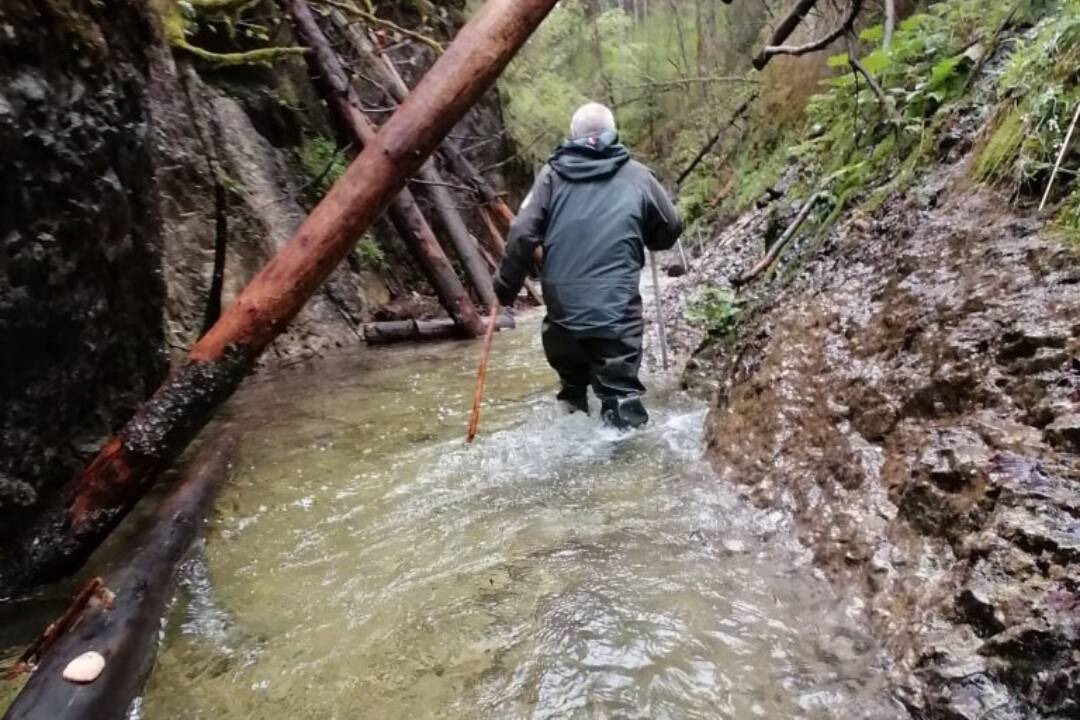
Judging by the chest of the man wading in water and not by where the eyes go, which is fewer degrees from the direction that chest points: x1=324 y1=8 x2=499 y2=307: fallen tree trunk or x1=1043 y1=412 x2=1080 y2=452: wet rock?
the fallen tree trunk

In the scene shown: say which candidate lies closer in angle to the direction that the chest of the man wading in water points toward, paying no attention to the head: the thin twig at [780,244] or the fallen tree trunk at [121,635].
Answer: the thin twig

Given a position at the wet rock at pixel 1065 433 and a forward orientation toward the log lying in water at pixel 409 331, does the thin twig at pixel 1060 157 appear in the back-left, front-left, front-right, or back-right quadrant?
front-right

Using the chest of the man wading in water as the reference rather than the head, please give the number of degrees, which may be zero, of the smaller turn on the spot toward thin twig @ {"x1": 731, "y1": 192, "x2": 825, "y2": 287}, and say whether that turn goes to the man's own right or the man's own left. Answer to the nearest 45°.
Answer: approximately 45° to the man's own right

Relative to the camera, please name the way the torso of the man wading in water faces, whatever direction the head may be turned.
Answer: away from the camera

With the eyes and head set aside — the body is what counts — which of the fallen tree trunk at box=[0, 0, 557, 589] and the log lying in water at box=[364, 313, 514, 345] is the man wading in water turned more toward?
the log lying in water

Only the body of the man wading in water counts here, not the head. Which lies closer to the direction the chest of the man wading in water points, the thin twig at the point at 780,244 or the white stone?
the thin twig

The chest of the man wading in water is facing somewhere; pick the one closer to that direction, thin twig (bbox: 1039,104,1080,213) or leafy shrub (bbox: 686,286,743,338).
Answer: the leafy shrub

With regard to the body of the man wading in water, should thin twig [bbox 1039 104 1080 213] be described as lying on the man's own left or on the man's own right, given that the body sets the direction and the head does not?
on the man's own right

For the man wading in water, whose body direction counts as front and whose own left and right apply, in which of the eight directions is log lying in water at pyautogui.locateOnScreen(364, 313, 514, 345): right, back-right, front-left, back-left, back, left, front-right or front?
front-left

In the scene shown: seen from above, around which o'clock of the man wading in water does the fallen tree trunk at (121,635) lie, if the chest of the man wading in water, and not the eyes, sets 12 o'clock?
The fallen tree trunk is roughly at 7 o'clock from the man wading in water.

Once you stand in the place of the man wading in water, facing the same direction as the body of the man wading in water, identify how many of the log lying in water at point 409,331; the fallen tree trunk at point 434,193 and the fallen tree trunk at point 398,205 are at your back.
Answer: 0

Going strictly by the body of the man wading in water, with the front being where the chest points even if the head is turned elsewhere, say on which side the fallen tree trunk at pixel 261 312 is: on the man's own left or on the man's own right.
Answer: on the man's own left

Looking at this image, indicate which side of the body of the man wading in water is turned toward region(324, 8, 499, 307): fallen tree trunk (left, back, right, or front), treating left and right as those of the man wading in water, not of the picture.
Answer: front

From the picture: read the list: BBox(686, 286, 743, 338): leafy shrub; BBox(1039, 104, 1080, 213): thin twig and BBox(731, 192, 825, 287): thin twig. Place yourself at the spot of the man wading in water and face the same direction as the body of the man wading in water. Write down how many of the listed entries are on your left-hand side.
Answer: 0
